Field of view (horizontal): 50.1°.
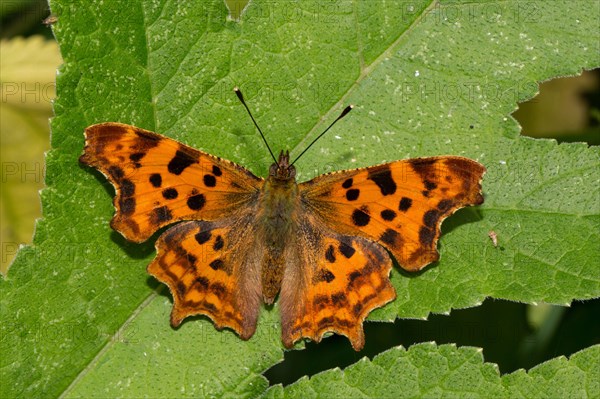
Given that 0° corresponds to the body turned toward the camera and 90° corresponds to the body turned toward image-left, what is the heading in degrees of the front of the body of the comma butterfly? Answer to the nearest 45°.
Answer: approximately 180°

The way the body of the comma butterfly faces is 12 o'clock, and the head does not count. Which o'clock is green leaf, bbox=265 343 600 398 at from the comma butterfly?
The green leaf is roughly at 4 o'clock from the comma butterfly.
